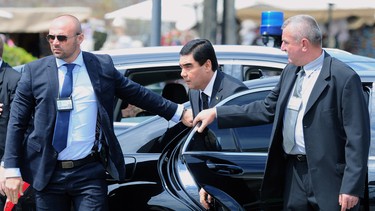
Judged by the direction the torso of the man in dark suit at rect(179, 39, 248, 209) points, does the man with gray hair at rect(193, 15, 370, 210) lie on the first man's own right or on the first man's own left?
on the first man's own left

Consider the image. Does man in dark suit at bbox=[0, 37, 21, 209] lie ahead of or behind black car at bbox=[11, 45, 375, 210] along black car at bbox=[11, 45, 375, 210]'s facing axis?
behind

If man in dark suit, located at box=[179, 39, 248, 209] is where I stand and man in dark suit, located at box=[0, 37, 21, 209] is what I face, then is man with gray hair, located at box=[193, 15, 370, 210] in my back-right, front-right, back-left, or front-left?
back-left

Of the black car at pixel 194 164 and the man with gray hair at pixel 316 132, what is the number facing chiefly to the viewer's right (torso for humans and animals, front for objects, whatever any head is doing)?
1

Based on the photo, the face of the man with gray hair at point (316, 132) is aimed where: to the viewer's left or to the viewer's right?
to the viewer's left

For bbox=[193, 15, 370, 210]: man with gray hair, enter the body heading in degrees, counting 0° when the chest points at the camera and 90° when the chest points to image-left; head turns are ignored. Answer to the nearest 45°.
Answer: approximately 45°

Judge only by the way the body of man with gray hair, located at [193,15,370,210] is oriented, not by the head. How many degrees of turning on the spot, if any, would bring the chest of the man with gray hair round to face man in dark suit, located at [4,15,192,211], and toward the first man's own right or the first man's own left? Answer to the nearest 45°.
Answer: approximately 45° to the first man's own right

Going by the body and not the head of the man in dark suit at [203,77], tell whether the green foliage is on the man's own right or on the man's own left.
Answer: on the man's own right

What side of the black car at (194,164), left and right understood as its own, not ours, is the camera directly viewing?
right

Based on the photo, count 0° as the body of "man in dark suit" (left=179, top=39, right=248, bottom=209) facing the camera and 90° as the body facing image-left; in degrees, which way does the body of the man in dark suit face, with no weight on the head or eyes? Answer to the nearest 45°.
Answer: approximately 45°
